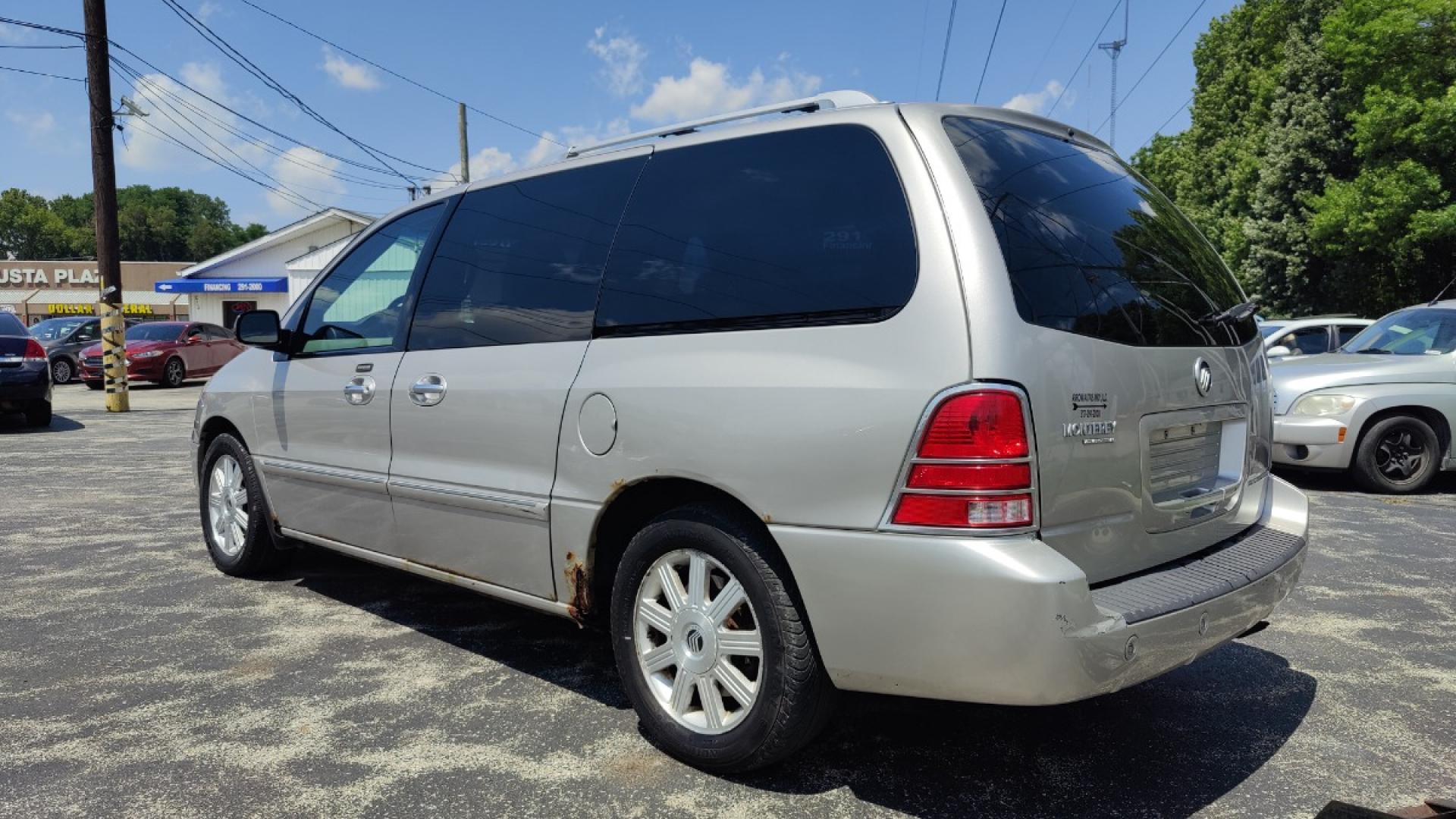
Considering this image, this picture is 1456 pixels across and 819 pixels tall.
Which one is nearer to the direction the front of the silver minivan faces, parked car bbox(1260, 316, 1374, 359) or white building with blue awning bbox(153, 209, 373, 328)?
the white building with blue awning

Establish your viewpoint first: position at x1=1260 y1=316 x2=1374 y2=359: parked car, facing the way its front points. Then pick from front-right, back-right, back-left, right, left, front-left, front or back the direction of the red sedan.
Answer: front-right

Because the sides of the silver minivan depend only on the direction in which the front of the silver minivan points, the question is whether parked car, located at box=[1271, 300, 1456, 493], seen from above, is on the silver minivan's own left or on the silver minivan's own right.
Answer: on the silver minivan's own right

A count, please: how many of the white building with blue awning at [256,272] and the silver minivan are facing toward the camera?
1

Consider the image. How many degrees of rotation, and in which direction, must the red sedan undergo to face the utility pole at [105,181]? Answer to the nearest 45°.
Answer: approximately 45° to its left

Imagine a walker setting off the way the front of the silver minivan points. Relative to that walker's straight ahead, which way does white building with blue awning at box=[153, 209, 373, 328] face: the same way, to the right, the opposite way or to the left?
the opposite way

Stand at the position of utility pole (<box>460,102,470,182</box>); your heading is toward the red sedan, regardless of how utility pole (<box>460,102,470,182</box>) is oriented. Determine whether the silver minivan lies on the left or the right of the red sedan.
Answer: left

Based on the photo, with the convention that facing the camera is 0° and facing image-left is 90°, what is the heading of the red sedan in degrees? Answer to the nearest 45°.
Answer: approximately 45°

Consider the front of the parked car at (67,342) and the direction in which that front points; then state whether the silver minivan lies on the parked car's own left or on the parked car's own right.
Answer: on the parked car's own left

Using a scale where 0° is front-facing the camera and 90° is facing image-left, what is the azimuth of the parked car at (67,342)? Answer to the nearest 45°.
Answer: approximately 45°

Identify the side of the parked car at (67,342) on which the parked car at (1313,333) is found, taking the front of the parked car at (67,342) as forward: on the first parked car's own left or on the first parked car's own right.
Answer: on the first parked car's own left

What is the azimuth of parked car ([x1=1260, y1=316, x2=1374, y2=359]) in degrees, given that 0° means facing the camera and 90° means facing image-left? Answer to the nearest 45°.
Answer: approximately 45°

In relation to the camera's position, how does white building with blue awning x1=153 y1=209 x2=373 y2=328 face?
facing the viewer

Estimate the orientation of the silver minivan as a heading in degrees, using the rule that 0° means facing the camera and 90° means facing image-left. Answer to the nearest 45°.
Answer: approximately 135°

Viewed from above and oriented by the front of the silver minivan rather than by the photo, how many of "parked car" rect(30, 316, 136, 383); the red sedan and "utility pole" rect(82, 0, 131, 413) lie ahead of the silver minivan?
3
